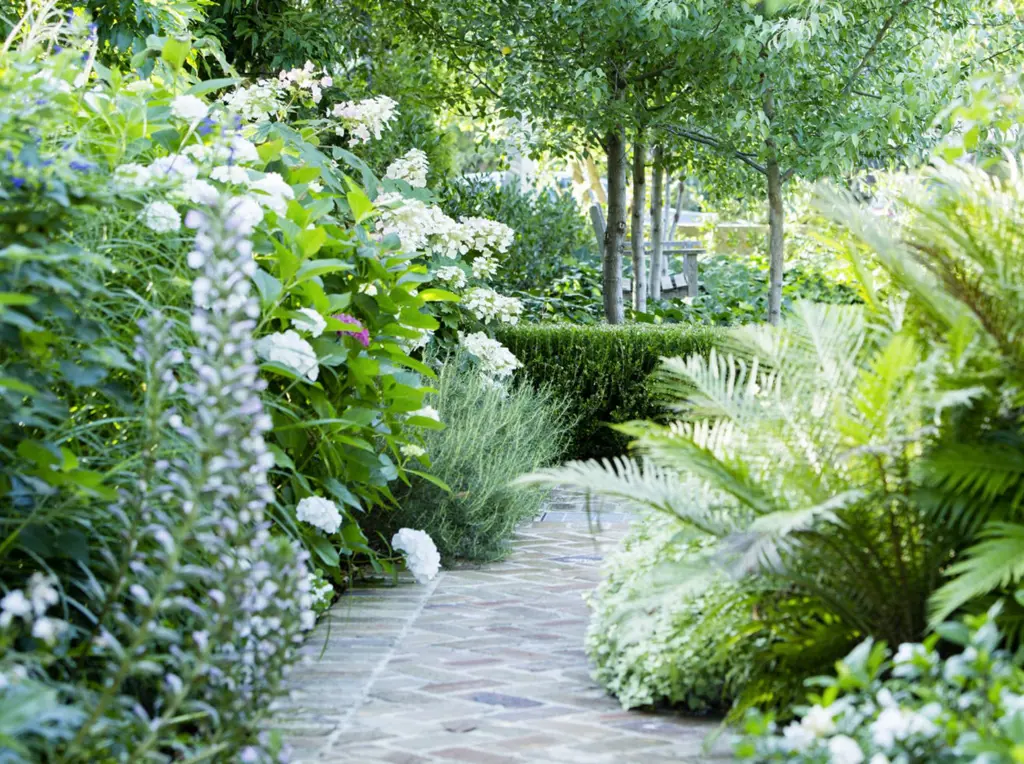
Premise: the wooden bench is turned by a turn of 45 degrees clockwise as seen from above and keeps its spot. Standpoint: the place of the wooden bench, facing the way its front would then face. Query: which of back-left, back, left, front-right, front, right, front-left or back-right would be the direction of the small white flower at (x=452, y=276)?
front-right

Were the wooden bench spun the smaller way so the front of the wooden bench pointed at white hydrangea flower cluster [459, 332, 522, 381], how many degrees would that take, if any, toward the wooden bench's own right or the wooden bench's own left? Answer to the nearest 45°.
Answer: approximately 90° to the wooden bench's own right

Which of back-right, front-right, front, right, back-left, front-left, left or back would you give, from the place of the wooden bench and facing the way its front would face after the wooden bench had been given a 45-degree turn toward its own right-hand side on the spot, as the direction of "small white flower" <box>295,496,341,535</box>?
front-right

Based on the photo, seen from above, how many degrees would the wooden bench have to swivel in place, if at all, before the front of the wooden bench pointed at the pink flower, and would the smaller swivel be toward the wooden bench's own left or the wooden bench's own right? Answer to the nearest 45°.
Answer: approximately 90° to the wooden bench's own right

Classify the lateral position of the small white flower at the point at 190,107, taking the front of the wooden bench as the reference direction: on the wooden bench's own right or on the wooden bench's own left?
on the wooden bench's own right

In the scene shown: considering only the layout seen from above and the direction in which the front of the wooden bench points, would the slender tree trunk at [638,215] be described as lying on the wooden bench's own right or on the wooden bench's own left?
on the wooden bench's own right

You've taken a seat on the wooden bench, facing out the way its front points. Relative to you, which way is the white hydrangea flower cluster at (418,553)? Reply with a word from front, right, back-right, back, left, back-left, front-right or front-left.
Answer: right

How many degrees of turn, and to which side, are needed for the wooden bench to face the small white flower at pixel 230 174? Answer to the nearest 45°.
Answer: approximately 90° to its right
